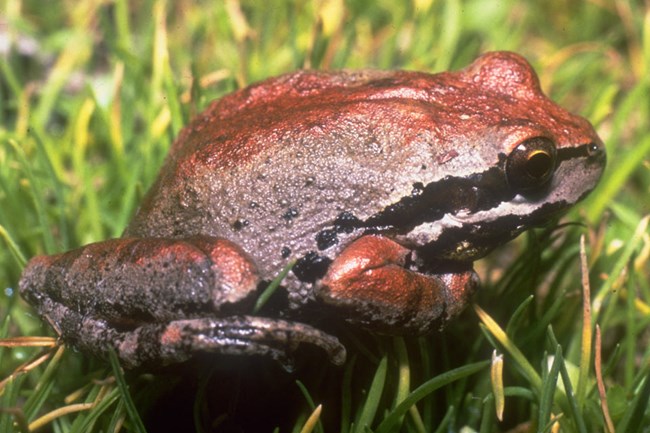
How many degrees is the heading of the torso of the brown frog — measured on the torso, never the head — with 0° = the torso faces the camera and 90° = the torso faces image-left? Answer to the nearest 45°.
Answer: approximately 270°
